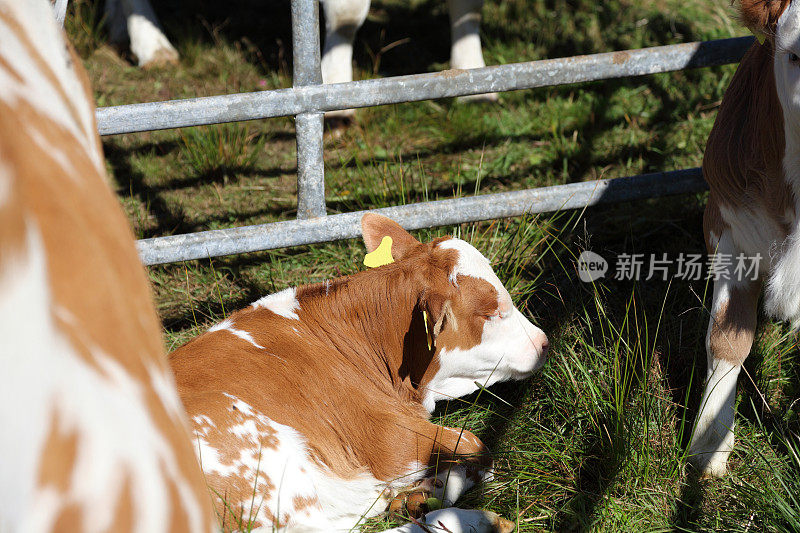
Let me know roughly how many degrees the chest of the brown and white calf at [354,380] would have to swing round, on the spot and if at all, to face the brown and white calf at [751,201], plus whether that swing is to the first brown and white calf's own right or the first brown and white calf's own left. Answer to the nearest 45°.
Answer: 0° — it already faces it

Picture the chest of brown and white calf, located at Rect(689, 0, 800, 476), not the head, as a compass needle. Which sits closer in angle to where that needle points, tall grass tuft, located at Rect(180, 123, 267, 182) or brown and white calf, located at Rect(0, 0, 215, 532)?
the brown and white calf

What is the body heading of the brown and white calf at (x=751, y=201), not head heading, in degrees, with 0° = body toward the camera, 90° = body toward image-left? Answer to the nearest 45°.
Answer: approximately 0°

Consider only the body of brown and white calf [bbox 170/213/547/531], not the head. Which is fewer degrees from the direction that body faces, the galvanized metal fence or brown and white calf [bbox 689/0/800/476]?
the brown and white calf

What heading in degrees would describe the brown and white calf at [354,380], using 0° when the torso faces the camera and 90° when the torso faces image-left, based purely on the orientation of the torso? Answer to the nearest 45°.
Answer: approximately 270°

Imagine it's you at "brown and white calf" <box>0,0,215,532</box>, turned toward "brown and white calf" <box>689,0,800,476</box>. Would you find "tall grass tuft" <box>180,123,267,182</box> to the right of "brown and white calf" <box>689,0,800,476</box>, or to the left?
left

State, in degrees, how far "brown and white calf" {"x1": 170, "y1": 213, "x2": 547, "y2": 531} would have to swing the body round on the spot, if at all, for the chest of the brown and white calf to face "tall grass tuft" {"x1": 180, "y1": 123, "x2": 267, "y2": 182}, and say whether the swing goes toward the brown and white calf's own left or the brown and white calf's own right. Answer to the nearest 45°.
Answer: approximately 90° to the brown and white calf's own left

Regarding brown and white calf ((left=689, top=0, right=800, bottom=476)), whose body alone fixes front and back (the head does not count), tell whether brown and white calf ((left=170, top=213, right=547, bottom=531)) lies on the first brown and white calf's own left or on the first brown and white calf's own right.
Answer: on the first brown and white calf's own right

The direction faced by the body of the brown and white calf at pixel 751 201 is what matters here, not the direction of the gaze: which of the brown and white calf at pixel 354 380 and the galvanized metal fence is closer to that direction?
the brown and white calf
